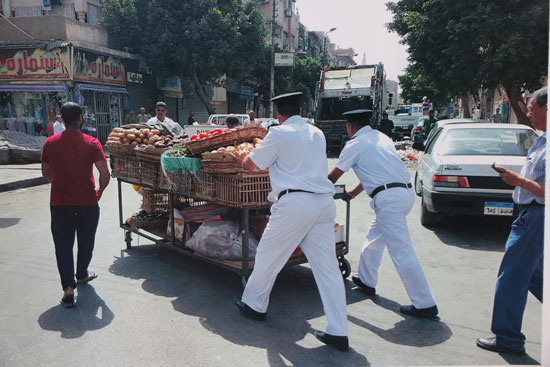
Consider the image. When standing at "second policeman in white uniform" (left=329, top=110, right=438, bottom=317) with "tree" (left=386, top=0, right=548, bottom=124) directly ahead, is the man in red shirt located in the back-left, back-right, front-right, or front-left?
back-left

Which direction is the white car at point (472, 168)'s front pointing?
away from the camera

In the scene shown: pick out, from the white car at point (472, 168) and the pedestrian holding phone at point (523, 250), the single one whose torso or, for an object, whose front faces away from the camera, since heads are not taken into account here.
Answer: the white car

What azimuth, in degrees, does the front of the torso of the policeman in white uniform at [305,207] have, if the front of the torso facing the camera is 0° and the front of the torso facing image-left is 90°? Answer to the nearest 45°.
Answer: approximately 135°

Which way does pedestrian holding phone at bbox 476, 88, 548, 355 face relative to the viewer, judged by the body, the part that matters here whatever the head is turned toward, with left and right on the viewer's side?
facing to the left of the viewer

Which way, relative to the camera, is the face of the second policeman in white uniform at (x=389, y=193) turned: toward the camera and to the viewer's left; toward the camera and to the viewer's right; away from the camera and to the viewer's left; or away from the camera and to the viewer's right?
away from the camera and to the viewer's left

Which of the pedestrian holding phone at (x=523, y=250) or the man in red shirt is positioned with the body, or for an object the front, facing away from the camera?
the man in red shirt

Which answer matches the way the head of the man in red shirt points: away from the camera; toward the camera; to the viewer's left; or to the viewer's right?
away from the camera

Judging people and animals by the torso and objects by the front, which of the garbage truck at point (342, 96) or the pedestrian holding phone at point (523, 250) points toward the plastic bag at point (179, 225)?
the pedestrian holding phone

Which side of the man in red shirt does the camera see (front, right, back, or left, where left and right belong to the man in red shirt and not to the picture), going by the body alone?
back

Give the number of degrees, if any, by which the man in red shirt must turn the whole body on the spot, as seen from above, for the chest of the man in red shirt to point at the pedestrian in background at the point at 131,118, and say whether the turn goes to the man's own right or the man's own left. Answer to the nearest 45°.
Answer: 0° — they already face them

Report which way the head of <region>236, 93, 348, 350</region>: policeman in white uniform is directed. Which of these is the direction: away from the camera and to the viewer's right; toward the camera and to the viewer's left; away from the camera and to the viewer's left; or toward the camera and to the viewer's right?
away from the camera and to the viewer's left
